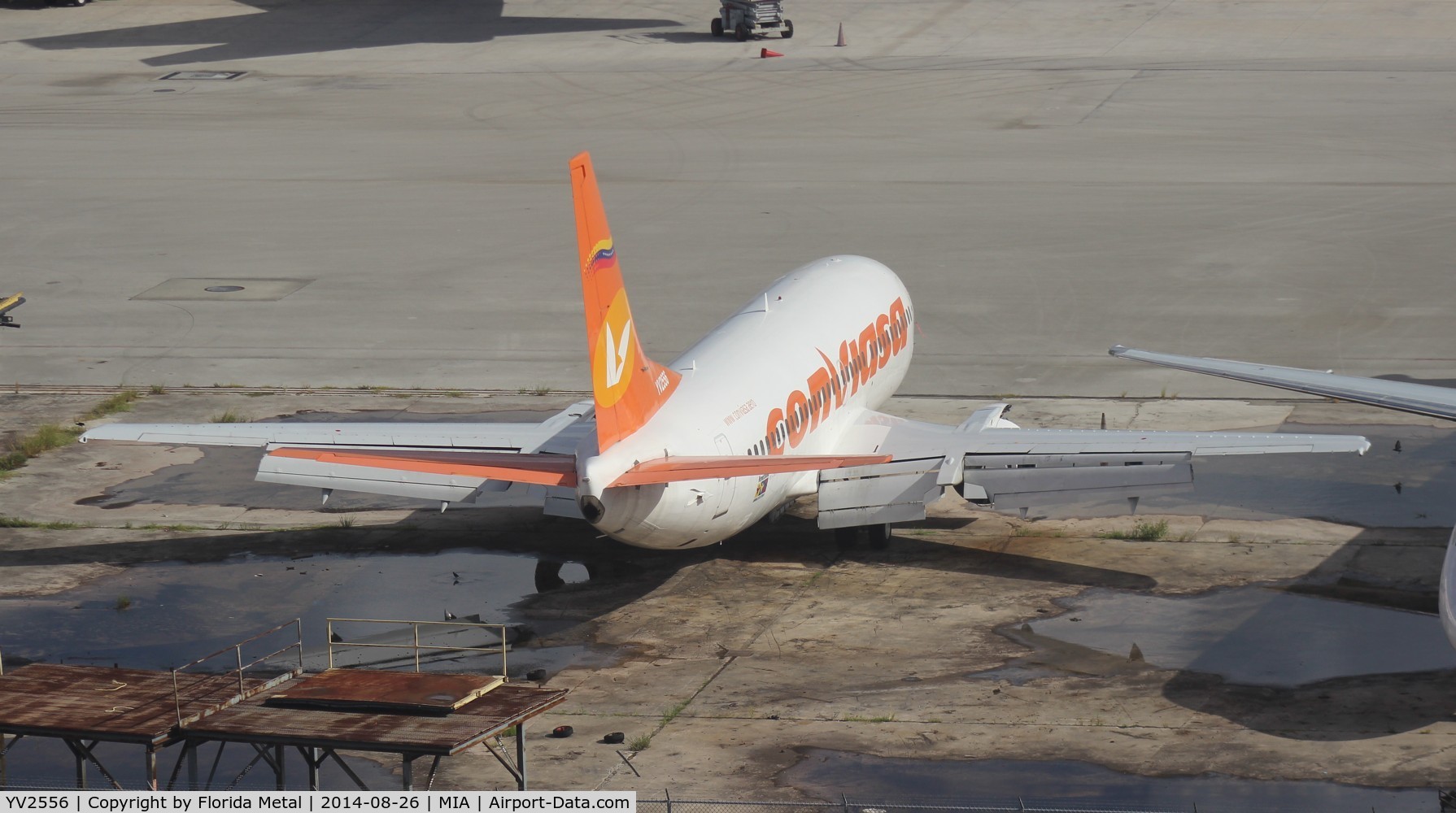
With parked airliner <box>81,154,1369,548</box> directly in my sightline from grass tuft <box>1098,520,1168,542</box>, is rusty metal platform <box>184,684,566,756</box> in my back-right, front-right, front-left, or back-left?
front-left

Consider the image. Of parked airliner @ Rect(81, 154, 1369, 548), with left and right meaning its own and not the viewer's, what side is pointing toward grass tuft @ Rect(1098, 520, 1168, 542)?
right

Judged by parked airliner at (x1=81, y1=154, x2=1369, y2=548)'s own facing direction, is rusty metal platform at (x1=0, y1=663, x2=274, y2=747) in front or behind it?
behind

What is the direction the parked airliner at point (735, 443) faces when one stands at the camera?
facing away from the viewer

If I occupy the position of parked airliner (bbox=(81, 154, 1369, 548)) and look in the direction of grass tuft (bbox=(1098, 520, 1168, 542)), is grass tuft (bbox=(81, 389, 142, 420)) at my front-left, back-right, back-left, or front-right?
back-left

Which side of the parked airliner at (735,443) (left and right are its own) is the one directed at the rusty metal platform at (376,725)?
back

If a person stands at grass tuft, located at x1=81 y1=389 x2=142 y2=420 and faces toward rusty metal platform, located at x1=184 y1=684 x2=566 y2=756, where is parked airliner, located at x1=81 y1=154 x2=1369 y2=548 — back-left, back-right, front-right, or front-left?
front-left

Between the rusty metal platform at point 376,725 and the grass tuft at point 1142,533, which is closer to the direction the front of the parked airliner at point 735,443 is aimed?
the grass tuft

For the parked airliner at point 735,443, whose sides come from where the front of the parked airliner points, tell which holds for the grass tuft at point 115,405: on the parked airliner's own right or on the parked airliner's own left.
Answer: on the parked airliner's own left

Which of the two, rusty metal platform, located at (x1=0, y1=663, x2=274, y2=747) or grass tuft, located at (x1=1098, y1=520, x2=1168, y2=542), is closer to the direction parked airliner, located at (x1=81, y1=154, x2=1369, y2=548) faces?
the grass tuft

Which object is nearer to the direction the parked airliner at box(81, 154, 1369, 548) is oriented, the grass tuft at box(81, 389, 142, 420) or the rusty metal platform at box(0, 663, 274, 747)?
the grass tuft
